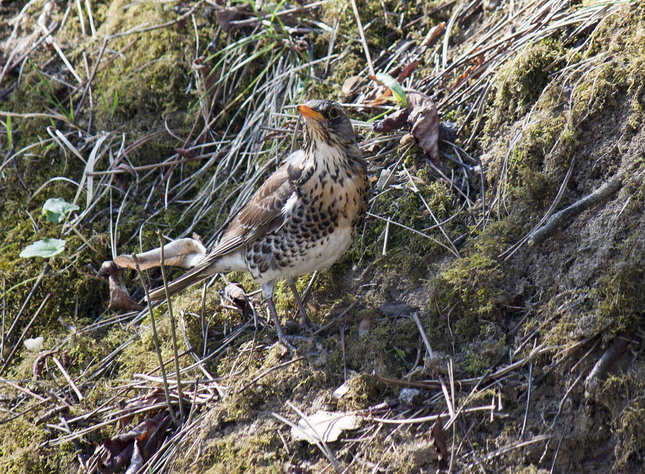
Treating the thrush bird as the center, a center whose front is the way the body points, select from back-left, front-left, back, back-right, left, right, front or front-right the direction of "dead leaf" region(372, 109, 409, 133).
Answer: left

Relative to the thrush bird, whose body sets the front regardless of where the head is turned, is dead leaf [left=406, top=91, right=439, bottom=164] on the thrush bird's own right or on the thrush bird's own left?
on the thrush bird's own left

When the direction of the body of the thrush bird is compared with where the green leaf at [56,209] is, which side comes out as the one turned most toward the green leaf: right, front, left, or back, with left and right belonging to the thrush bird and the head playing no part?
back

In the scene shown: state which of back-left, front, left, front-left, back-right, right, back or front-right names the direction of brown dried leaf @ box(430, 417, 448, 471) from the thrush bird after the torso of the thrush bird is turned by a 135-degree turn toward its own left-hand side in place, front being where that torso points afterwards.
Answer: back

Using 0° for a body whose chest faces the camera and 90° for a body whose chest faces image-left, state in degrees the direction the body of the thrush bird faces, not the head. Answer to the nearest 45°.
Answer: approximately 315°

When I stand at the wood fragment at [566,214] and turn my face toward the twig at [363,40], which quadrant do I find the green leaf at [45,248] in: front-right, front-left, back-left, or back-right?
front-left

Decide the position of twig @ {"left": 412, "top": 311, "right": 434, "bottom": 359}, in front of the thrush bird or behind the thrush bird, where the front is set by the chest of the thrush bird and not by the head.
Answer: in front

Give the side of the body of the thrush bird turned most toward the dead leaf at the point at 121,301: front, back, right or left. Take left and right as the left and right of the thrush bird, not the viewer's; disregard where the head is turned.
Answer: back

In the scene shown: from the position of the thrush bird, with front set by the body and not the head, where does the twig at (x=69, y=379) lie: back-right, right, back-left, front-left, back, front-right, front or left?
back-right

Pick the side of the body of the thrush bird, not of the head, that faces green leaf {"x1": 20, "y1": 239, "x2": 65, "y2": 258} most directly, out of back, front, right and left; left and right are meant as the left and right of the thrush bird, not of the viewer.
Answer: back

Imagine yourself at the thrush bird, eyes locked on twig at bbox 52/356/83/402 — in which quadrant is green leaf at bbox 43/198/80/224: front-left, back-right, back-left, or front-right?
front-right
